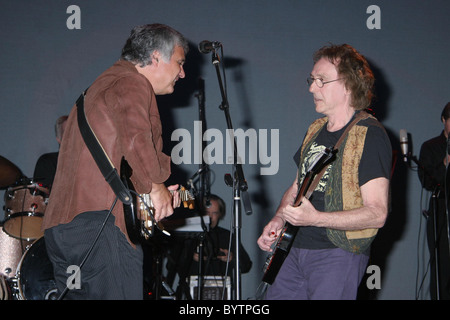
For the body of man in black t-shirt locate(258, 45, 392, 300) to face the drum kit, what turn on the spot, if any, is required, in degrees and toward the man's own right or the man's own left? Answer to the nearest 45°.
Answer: approximately 90° to the man's own right

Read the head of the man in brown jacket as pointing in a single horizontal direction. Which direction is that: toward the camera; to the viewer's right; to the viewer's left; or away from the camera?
to the viewer's right

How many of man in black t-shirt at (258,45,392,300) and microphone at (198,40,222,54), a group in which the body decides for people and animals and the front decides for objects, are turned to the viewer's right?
0

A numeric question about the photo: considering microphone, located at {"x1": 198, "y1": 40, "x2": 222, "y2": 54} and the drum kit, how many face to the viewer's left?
1

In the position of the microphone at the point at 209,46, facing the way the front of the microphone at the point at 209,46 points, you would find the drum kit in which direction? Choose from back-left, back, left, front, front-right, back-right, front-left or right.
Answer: front-right

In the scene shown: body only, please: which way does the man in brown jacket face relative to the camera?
to the viewer's right

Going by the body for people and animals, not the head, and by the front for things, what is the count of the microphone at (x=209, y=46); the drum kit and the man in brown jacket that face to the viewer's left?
1

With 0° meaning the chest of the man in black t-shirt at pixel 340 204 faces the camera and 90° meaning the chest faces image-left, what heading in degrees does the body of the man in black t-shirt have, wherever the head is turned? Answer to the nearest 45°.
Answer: approximately 45°

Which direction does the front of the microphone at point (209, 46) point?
to the viewer's left

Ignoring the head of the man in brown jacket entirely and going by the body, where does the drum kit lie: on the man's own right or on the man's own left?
on the man's own left

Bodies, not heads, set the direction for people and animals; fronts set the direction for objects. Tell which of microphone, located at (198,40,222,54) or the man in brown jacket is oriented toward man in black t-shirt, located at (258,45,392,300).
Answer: the man in brown jacket

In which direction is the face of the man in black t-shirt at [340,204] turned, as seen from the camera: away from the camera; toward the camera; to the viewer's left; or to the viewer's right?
to the viewer's left

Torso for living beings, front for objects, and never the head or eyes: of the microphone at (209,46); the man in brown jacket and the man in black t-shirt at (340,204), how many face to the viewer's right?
1
